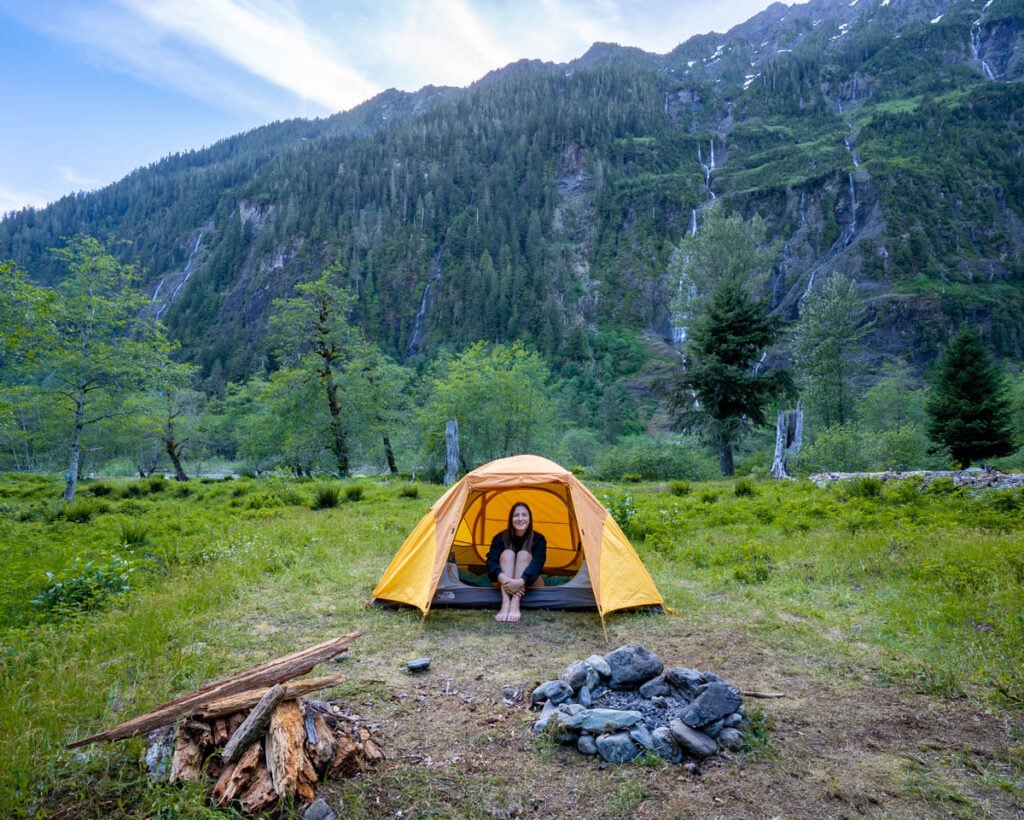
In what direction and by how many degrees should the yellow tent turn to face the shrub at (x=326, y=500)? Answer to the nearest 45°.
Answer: approximately 135° to its right

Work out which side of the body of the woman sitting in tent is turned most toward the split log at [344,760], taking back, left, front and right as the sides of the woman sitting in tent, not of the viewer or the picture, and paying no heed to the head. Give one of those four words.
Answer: front

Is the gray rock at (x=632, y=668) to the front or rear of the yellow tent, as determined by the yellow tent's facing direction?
to the front

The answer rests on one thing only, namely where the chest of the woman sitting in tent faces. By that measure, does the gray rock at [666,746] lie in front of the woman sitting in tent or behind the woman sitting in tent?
in front

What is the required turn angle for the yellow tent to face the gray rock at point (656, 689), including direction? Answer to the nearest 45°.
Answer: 0° — it already faces it

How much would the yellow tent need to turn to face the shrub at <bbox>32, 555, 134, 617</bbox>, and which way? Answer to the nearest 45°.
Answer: approximately 90° to its right

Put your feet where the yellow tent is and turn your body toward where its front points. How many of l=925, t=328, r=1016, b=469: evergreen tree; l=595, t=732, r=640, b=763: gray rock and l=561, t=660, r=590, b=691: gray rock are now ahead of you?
2

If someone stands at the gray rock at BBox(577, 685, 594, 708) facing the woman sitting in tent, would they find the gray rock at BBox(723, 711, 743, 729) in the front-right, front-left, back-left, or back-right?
back-right

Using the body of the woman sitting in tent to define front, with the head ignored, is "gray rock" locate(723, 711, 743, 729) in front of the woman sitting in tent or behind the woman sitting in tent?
in front

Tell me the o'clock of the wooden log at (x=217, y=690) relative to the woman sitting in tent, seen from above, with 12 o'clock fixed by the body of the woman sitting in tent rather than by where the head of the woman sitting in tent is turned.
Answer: The wooden log is roughly at 1 o'clock from the woman sitting in tent.

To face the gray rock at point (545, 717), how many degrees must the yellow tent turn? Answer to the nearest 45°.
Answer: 0° — it already faces it

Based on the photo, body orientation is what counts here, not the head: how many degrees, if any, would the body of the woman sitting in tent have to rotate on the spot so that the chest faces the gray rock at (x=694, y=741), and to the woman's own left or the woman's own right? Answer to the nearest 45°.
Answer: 0° — they already face it
